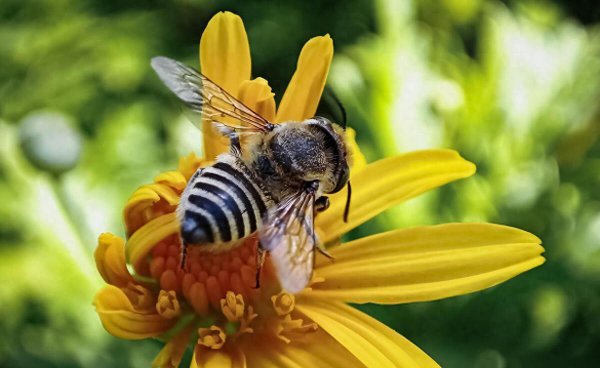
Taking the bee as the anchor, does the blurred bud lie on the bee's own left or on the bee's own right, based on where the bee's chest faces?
on the bee's own left

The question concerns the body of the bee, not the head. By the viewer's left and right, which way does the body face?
facing away from the viewer and to the right of the viewer
